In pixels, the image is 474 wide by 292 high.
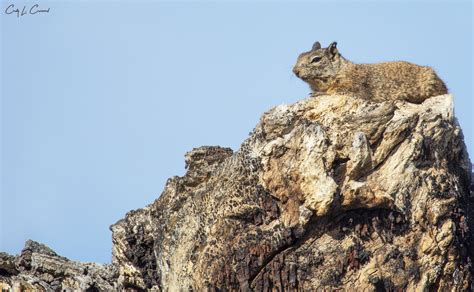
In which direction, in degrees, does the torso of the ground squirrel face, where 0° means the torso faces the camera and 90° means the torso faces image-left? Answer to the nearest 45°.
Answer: approximately 90°
